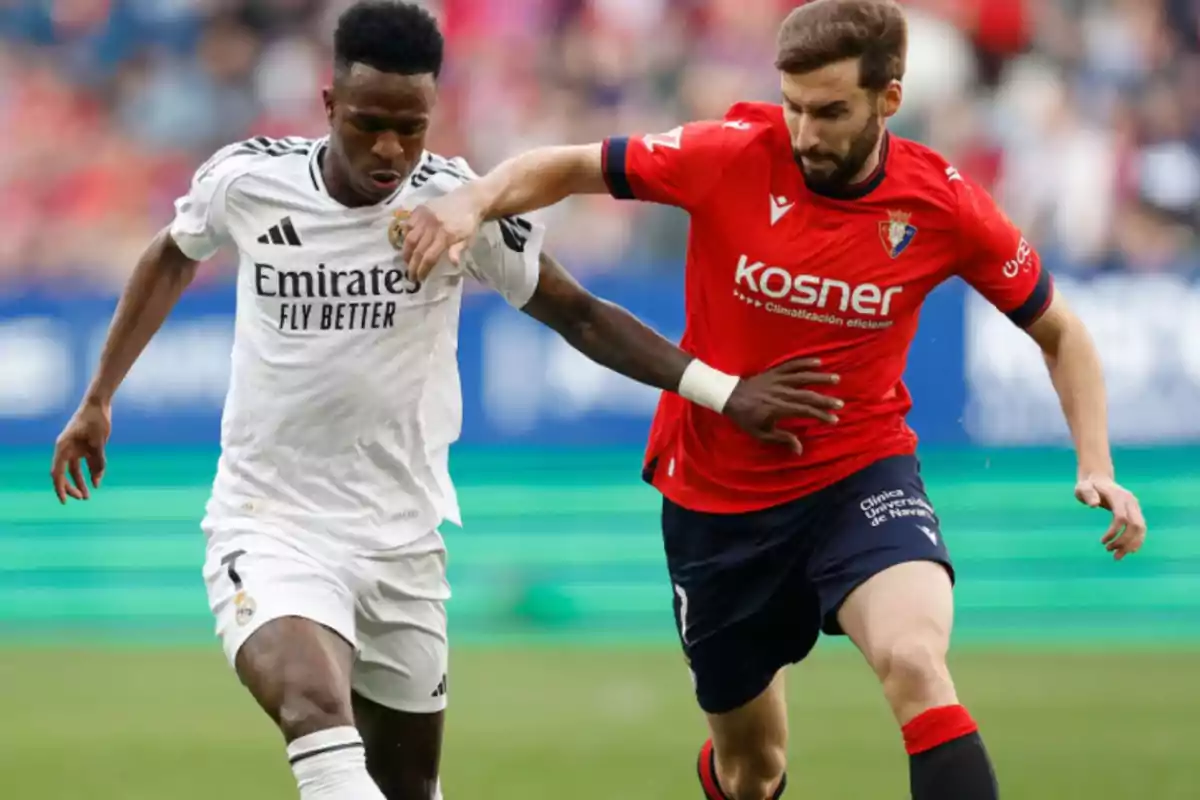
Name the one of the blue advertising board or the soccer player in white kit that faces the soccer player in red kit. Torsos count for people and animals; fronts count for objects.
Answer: the blue advertising board

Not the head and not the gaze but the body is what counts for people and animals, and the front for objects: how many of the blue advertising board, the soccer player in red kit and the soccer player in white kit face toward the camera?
3

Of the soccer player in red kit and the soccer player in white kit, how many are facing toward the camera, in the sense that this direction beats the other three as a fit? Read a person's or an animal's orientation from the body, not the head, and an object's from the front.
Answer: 2

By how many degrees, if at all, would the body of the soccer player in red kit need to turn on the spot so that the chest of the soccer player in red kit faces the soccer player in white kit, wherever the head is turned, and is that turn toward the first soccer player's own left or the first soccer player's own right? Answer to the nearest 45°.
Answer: approximately 90° to the first soccer player's own right

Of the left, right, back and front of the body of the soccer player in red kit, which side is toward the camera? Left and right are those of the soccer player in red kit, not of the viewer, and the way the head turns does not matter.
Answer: front

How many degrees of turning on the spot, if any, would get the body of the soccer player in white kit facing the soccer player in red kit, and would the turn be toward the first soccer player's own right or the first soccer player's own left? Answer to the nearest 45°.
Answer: approximately 90° to the first soccer player's own left

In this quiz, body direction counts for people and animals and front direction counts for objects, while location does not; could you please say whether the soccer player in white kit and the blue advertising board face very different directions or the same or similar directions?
same or similar directions

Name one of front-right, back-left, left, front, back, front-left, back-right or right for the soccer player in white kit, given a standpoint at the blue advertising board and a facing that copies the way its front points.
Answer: front

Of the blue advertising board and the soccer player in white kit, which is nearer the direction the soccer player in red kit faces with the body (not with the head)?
the soccer player in white kit

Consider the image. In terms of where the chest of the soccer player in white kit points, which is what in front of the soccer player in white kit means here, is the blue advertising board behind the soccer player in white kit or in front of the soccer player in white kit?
behind

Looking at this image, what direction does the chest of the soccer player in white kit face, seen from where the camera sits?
toward the camera

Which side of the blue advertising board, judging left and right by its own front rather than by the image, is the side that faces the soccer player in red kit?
front
